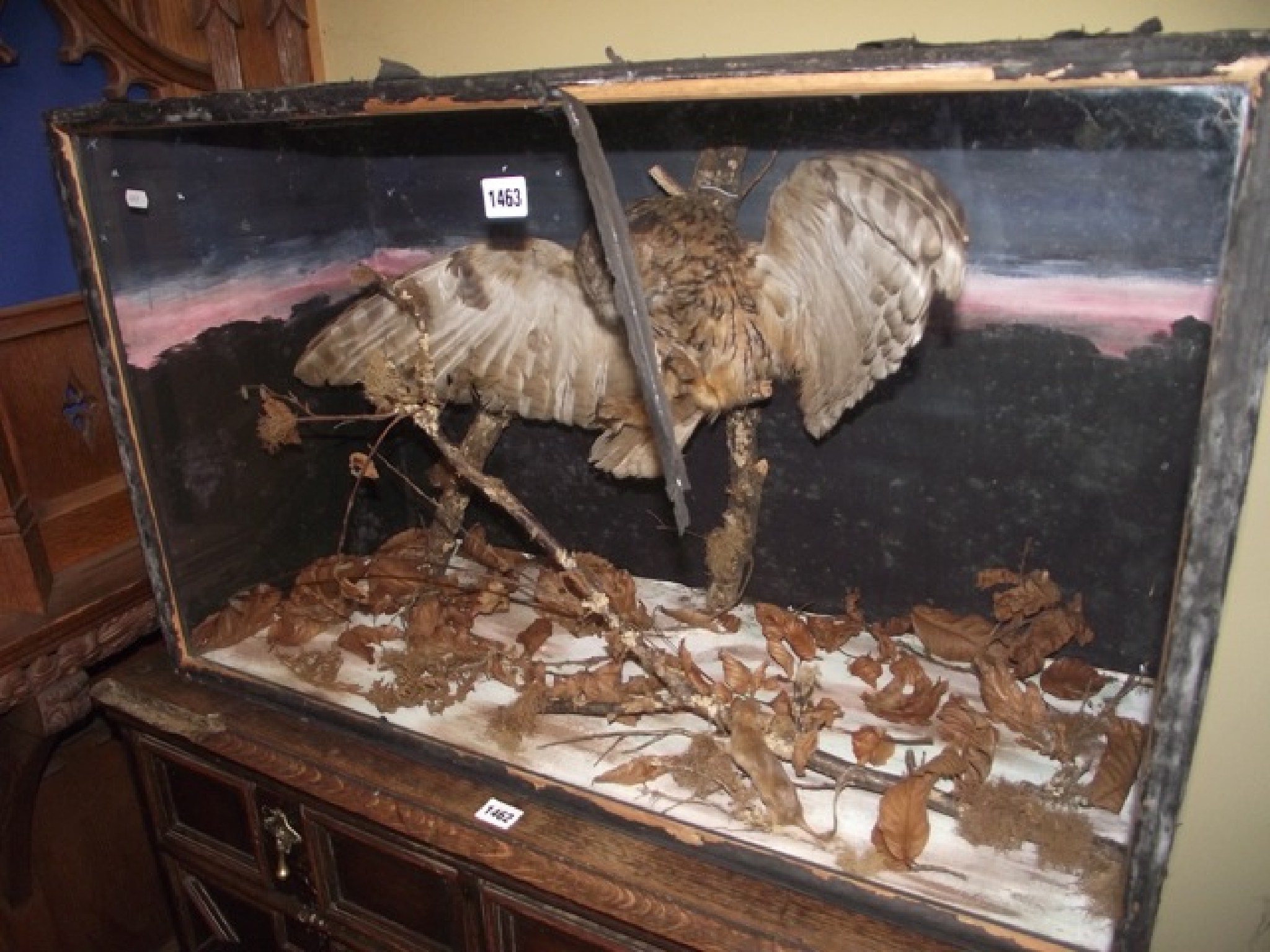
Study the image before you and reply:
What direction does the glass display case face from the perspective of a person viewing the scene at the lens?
facing the viewer and to the left of the viewer

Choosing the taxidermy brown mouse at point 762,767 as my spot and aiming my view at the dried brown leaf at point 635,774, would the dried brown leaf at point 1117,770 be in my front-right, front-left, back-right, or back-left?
back-right

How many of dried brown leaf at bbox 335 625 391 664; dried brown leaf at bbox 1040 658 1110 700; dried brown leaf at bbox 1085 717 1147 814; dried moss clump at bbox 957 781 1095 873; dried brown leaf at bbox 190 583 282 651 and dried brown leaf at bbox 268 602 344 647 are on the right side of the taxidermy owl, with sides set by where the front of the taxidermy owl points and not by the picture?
3

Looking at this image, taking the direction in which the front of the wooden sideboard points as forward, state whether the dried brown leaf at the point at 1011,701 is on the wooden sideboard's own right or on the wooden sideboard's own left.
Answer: on the wooden sideboard's own left
